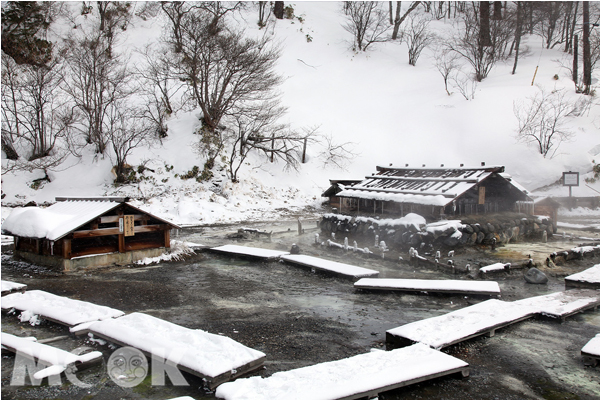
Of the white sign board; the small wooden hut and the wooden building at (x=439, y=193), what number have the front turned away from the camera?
0

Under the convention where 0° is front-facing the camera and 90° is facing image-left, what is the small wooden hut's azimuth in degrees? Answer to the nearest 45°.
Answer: approximately 315°

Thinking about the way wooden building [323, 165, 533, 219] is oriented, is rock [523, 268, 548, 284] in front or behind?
in front

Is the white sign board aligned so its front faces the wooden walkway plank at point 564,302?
yes

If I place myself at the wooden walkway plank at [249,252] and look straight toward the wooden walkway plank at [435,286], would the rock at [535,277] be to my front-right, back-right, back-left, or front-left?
front-left

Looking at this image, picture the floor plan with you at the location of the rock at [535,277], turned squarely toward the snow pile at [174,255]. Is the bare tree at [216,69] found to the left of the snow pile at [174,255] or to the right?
right

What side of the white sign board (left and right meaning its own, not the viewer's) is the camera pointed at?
front

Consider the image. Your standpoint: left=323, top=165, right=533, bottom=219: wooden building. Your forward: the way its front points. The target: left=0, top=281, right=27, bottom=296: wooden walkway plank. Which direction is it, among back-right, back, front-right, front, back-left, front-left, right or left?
right

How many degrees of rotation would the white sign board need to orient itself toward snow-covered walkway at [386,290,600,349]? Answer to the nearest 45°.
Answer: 0° — it already faces it

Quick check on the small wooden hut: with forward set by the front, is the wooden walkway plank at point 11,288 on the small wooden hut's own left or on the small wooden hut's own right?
on the small wooden hut's own right

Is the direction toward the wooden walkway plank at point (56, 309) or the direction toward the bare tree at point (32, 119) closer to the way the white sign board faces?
the wooden walkway plank

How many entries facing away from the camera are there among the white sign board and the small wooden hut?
0

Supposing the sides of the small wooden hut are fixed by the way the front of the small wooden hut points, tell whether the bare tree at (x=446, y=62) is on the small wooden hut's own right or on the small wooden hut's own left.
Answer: on the small wooden hut's own left

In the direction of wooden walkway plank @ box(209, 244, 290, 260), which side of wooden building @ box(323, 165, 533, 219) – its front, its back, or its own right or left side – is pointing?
right

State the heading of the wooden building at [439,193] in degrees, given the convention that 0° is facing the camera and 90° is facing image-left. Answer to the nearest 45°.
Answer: approximately 315°

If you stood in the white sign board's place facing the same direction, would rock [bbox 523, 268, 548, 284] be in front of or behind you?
in front

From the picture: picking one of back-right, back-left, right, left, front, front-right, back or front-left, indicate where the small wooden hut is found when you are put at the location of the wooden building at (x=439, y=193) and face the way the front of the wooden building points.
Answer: right

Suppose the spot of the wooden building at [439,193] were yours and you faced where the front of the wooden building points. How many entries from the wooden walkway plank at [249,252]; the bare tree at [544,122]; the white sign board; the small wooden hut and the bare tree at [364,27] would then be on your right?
2
